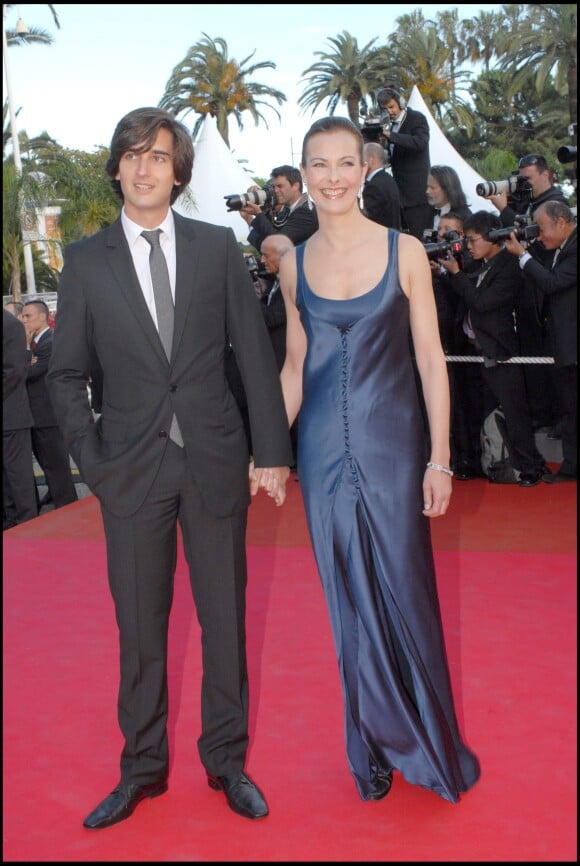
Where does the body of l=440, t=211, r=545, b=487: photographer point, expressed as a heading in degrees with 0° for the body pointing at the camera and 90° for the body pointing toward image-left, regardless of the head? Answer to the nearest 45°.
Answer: approximately 90°

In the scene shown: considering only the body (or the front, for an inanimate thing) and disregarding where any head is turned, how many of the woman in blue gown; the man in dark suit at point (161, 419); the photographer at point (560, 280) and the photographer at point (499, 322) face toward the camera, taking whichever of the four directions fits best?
2

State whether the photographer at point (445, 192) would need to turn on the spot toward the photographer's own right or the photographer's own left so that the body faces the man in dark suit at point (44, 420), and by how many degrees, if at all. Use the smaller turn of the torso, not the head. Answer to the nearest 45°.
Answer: approximately 45° to the photographer's own right

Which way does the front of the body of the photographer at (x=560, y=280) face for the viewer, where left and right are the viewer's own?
facing to the left of the viewer

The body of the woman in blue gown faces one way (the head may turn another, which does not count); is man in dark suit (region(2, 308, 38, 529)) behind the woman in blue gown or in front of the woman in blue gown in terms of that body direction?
behind

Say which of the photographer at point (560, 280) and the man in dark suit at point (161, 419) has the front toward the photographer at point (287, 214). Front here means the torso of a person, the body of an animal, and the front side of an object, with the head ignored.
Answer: the photographer at point (560, 280)

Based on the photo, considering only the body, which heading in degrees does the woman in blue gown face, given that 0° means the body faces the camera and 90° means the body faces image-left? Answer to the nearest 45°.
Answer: approximately 0°

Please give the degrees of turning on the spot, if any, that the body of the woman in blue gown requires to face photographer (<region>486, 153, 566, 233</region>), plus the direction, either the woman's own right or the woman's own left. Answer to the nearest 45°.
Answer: approximately 180°

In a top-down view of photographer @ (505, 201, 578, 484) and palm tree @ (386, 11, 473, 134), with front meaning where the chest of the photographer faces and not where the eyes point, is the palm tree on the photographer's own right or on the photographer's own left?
on the photographer's own right

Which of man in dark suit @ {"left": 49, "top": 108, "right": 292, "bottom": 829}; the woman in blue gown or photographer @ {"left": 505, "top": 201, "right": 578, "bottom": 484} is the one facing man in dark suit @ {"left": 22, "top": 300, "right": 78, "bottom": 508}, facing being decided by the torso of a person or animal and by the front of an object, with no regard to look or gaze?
the photographer

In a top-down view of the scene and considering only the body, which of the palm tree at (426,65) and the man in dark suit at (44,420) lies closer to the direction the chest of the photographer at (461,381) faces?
the man in dark suit

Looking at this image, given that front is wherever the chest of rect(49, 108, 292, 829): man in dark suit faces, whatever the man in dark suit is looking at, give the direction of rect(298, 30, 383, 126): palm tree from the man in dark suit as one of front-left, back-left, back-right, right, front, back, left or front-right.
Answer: back

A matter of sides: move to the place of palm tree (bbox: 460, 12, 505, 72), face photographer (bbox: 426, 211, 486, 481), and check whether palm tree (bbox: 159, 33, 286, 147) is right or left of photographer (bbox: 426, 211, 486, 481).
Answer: right

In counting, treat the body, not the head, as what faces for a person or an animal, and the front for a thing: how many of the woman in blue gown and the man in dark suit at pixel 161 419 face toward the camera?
2
